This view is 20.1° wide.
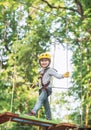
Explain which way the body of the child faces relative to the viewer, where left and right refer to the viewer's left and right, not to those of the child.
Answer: facing the viewer and to the left of the viewer
